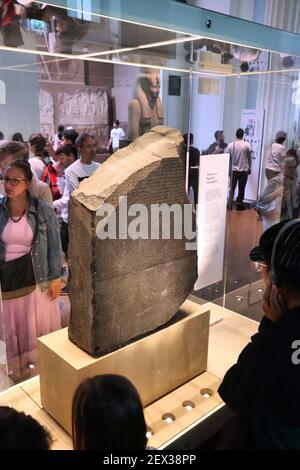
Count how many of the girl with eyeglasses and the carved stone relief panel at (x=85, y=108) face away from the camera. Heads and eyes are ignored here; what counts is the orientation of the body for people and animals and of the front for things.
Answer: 0

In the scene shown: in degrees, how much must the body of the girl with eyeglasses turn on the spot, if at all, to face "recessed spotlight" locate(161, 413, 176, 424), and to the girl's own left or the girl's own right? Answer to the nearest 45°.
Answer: approximately 90° to the girl's own left

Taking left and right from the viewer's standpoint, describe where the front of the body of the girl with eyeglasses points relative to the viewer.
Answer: facing the viewer and to the left of the viewer

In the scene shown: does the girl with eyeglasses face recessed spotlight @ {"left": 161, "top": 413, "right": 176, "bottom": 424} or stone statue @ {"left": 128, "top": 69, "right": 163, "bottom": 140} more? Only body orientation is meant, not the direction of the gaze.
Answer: the recessed spotlight

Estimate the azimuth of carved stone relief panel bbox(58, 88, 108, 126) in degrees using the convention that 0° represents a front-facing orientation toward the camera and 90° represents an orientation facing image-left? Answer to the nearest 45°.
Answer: approximately 0°

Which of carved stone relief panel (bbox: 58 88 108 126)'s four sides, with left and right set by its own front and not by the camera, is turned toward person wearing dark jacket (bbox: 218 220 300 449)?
front

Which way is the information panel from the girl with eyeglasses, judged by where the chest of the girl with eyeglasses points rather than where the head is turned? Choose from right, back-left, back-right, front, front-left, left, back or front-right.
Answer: back-left

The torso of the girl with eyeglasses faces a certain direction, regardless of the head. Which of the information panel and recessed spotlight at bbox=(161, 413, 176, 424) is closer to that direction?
the recessed spotlight
